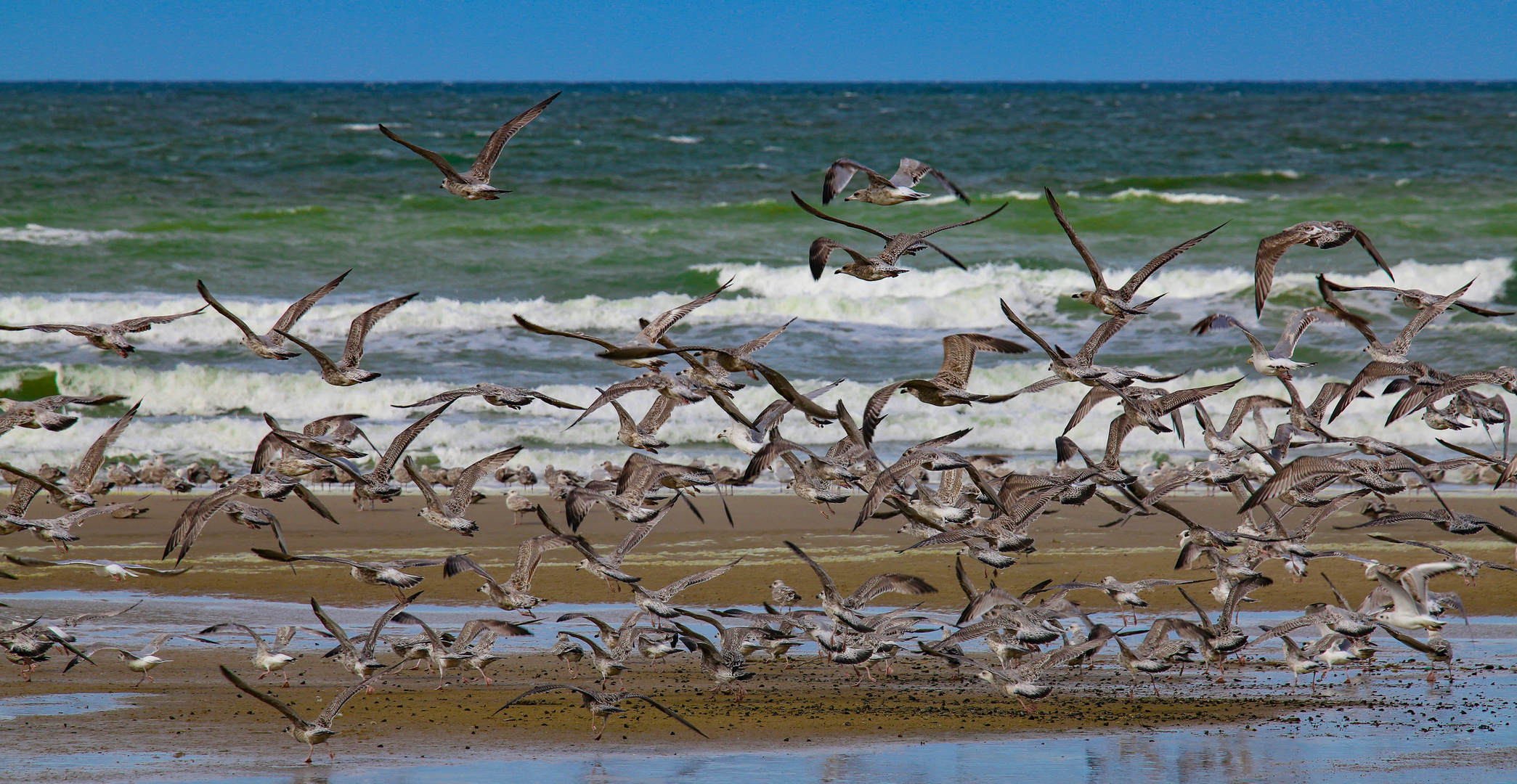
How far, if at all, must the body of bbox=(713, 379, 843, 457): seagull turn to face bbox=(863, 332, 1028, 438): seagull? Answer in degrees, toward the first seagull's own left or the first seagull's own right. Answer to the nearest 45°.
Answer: approximately 135° to the first seagull's own left

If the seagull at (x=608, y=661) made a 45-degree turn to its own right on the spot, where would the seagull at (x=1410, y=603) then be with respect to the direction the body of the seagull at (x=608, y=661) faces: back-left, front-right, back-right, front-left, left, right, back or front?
back

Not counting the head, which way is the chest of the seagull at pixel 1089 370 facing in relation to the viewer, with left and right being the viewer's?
facing to the left of the viewer

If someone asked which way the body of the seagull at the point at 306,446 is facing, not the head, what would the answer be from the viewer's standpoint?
to the viewer's left

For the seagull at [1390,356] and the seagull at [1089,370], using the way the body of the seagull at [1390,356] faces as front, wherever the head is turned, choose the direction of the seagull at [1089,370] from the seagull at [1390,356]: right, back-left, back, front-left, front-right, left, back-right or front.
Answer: front-left

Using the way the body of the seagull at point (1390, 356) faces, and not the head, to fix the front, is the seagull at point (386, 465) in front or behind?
in front

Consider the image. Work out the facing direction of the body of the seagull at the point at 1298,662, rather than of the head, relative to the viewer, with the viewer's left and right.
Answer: facing to the left of the viewer

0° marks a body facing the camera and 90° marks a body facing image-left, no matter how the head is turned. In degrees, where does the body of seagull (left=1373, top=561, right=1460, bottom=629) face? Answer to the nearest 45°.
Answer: approximately 90°

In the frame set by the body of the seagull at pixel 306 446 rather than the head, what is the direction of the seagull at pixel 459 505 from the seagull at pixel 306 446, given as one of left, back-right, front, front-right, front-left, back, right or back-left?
back

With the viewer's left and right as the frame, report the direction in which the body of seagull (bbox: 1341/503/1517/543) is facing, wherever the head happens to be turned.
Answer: facing away from the viewer and to the left of the viewer
